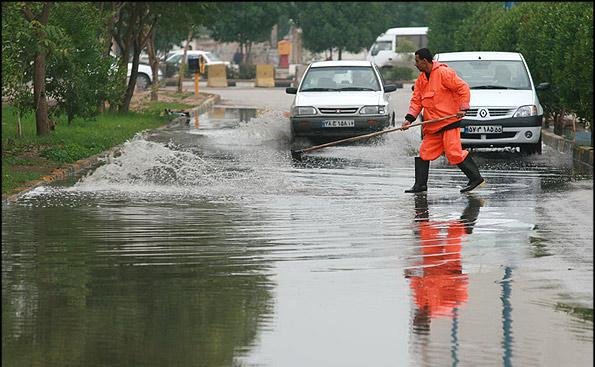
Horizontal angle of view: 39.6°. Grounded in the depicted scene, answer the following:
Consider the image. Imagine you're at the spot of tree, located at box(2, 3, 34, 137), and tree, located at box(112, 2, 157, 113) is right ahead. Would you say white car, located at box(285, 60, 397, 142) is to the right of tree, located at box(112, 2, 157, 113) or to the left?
right

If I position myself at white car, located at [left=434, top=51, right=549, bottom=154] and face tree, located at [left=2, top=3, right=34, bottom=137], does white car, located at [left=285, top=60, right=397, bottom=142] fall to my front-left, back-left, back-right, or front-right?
front-right

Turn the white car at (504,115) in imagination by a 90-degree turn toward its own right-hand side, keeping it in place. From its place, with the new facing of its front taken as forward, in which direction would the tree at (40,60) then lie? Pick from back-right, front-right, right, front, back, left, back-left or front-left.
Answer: front

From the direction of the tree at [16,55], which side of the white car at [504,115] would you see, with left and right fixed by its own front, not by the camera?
right

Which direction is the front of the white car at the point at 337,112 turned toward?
toward the camera

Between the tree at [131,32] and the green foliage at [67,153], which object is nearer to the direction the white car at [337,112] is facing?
the green foliage

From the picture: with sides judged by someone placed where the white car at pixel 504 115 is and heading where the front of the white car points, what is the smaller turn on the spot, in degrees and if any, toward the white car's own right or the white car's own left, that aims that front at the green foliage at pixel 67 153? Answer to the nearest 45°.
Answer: approximately 45° to the white car's own right

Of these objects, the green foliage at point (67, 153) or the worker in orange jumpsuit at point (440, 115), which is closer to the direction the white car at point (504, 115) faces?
the worker in orange jumpsuit

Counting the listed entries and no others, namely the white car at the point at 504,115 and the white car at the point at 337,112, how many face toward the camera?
2

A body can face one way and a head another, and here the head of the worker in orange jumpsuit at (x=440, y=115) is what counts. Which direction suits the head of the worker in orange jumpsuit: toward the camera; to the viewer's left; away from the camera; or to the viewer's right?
to the viewer's left

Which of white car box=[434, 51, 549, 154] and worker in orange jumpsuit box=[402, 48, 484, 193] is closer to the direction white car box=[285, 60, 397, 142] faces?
the worker in orange jumpsuit

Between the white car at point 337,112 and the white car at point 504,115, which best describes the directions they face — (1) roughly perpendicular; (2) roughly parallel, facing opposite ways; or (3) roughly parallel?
roughly parallel

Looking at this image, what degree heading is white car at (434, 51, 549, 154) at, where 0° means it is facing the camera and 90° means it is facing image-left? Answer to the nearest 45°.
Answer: approximately 0°
